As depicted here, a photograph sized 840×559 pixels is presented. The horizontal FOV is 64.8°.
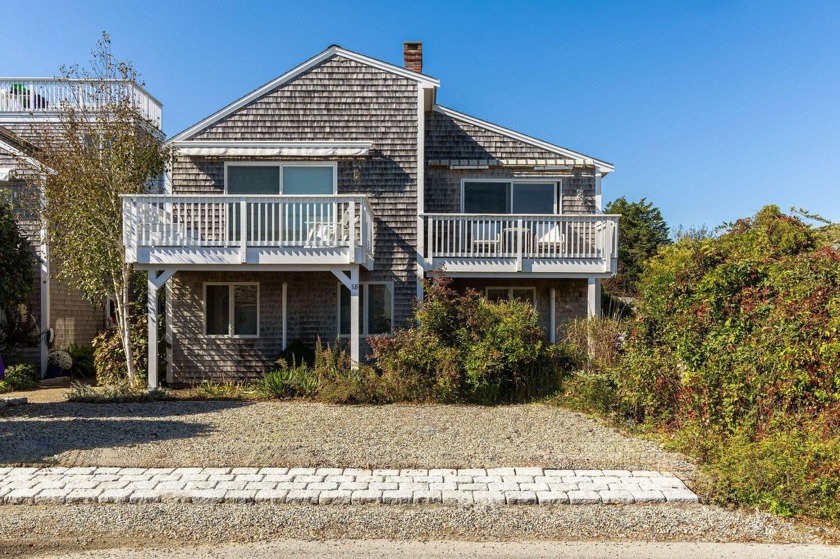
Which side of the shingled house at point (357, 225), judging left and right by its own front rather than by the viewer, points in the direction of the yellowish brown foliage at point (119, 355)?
right

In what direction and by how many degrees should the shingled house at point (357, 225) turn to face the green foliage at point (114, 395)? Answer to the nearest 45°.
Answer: approximately 45° to its right

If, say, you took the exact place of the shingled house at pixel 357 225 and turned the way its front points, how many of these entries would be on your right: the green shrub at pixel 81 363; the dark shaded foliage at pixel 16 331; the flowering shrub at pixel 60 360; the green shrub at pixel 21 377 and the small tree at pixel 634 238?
4

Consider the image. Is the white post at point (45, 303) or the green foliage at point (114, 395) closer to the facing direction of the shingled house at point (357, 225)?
the green foliage

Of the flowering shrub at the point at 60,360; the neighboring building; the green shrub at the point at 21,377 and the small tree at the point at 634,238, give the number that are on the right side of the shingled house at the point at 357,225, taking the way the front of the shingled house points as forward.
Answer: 3

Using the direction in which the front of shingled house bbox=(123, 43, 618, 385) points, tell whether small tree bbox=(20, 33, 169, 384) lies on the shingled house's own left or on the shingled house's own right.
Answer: on the shingled house's own right

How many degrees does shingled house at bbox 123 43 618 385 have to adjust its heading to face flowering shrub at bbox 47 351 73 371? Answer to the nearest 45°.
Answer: approximately 90° to its right

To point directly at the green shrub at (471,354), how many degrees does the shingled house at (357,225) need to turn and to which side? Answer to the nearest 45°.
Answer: approximately 45° to its left

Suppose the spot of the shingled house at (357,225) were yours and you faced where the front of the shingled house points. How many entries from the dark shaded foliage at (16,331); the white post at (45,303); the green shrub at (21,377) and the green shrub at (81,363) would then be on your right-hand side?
4

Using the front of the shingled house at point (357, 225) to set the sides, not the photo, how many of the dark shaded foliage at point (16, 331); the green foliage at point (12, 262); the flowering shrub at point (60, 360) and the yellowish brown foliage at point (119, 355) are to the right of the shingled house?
4

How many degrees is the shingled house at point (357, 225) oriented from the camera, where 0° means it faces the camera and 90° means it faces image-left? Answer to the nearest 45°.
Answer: approximately 0°

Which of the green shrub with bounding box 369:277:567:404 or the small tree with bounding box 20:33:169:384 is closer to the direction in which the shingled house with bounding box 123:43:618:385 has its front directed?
the green shrub

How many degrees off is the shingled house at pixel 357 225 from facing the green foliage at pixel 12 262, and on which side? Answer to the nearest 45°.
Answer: approximately 90° to its right

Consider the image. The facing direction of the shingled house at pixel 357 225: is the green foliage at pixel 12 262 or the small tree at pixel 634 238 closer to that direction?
the green foliage

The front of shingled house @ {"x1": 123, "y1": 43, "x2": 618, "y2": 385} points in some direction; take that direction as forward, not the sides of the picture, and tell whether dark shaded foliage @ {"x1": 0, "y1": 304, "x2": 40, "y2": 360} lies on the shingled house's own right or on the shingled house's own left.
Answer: on the shingled house's own right

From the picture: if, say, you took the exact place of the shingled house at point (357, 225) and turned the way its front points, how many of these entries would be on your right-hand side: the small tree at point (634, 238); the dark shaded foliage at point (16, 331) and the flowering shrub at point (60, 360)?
2
